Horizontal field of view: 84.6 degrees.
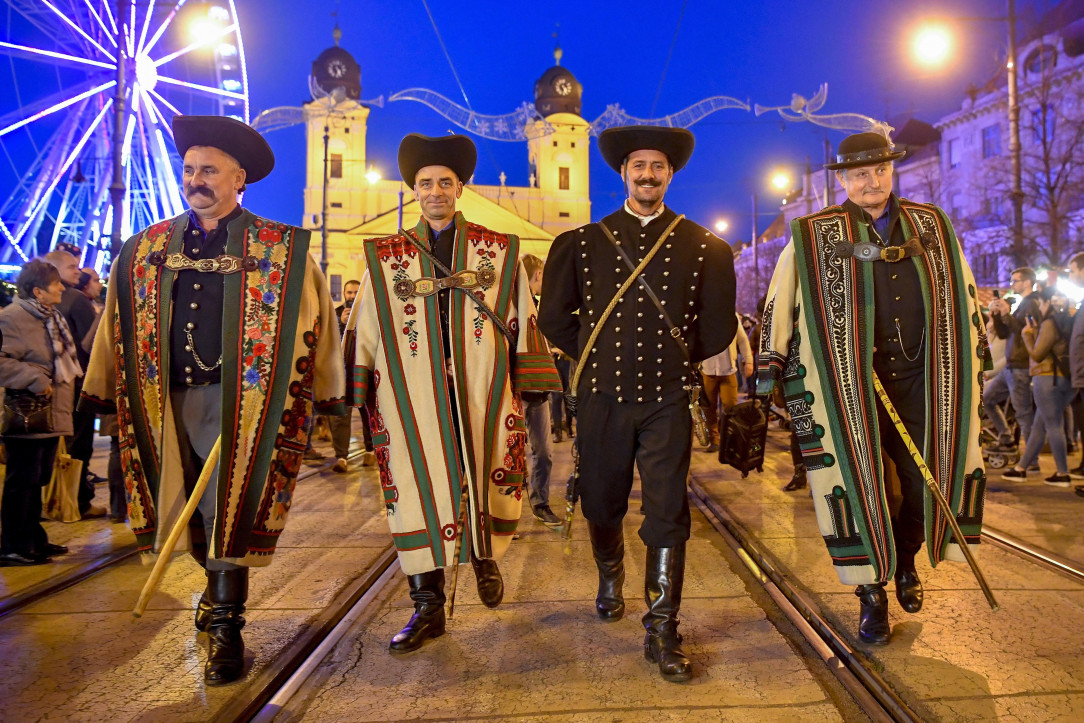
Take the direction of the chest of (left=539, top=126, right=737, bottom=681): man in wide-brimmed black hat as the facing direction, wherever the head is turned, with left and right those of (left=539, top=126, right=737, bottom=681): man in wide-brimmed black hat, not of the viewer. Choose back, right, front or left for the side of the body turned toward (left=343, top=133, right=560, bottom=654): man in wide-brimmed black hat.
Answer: right

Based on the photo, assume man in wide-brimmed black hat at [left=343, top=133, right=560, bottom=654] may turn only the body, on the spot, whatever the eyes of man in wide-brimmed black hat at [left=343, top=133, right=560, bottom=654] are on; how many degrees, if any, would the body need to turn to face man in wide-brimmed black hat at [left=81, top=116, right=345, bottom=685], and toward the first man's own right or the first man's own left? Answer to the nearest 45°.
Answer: approximately 90° to the first man's own right

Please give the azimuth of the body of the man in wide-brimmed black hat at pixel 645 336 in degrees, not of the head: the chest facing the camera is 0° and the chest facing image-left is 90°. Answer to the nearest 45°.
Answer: approximately 0°

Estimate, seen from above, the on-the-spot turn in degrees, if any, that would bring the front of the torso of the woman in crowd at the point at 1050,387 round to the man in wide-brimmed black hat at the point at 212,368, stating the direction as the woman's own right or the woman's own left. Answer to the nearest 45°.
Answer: approximately 45° to the woman's own left

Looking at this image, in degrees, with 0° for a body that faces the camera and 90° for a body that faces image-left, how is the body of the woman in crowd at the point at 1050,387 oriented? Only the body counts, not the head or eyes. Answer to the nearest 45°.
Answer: approximately 90°

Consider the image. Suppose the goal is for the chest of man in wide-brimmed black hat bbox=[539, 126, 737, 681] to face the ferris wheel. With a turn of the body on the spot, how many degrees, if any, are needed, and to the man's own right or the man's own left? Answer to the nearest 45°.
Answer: approximately 135° to the man's own right

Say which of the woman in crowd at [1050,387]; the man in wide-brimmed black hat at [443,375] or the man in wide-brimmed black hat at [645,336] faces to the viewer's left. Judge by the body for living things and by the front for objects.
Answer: the woman in crowd

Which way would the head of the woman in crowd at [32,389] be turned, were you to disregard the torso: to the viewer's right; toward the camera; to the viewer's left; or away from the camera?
to the viewer's right

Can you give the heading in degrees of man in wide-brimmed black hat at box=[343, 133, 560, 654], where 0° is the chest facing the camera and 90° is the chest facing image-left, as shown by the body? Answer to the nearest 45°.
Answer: approximately 0°
